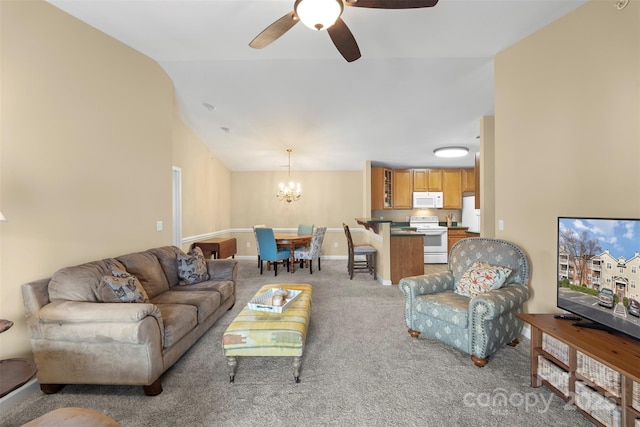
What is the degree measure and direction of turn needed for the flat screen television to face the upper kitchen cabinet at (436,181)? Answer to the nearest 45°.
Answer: approximately 90° to its right

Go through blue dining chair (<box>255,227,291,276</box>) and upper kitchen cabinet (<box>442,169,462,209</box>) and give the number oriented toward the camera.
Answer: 1

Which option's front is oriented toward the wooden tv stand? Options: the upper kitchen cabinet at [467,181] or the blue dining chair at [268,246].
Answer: the upper kitchen cabinet

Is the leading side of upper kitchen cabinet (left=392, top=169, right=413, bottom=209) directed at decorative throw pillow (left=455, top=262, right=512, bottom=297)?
yes

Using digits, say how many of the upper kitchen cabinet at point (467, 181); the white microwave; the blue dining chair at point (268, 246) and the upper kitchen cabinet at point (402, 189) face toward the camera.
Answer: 3

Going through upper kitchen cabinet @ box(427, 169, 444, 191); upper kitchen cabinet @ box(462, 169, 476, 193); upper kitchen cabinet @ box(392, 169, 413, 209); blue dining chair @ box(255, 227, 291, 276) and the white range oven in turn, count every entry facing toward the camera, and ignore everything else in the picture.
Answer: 4

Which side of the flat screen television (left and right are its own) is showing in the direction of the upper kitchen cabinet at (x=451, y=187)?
right

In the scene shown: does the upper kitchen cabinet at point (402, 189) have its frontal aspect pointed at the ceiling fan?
yes

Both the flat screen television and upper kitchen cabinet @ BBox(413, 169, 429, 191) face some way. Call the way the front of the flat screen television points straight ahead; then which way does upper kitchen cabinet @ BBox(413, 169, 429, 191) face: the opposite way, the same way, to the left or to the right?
to the left
